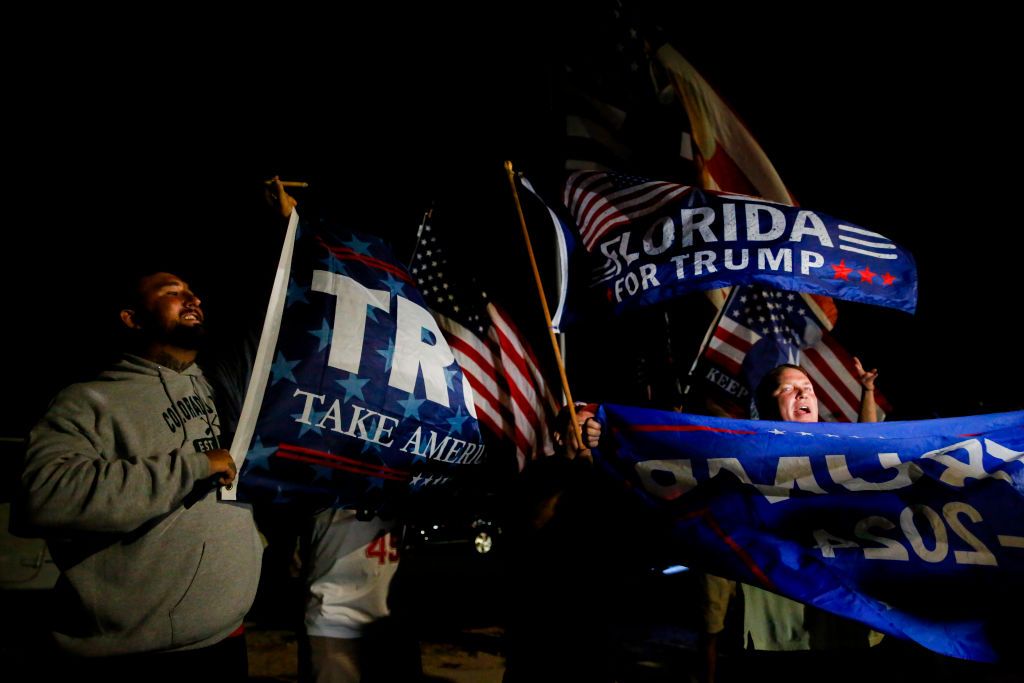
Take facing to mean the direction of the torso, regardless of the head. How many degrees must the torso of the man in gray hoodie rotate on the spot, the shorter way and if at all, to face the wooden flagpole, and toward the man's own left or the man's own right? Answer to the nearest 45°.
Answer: approximately 45° to the man's own left

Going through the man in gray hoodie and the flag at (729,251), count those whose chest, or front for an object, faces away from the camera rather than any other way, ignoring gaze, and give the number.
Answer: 0

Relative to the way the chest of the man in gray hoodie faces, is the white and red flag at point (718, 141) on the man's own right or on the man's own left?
on the man's own left

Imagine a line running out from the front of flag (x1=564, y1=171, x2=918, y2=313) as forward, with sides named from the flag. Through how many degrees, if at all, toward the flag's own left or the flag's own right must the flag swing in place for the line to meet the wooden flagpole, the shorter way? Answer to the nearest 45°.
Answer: approximately 45° to the flag's own right

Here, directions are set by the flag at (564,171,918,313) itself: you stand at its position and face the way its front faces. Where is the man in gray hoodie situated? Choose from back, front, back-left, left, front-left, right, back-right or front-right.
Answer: front-right

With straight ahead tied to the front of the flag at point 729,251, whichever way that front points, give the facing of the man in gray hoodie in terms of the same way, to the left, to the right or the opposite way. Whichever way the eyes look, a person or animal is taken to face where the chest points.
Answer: to the left

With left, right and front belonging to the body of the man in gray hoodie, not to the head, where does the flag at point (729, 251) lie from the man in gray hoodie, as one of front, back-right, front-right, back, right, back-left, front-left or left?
front-left

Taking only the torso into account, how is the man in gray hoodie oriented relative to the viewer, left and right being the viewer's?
facing the viewer and to the right of the viewer

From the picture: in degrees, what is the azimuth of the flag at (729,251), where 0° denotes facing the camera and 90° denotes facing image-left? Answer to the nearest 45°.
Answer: approximately 0°
